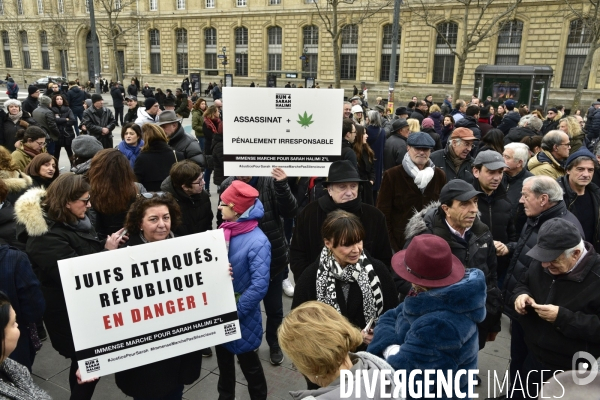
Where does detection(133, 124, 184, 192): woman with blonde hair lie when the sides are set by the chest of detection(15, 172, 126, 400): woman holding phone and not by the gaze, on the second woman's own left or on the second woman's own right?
on the second woman's own left

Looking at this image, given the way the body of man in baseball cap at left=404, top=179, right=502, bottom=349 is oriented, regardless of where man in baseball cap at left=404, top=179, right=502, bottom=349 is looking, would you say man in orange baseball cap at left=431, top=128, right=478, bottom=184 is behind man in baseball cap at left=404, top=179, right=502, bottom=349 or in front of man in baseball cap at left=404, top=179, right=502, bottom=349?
behind

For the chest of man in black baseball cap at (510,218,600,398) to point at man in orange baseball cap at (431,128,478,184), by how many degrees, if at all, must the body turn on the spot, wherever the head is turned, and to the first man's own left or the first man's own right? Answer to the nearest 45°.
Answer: approximately 90° to the first man's own right

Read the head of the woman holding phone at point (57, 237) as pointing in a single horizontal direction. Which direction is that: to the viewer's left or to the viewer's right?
to the viewer's right

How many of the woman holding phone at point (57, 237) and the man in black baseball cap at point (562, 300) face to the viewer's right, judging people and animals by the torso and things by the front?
1

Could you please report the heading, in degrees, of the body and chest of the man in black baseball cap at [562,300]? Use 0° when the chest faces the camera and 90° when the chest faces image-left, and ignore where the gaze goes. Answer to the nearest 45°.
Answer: approximately 45°

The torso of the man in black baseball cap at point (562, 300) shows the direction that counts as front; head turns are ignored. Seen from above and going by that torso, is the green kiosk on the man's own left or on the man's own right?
on the man's own right

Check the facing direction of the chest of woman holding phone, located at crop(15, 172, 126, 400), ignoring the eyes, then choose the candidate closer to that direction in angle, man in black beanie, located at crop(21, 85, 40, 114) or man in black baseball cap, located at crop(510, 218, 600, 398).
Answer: the man in black baseball cap

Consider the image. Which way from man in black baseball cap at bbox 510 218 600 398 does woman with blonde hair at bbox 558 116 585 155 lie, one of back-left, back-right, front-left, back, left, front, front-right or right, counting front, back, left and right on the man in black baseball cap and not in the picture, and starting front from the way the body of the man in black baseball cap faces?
back-right
